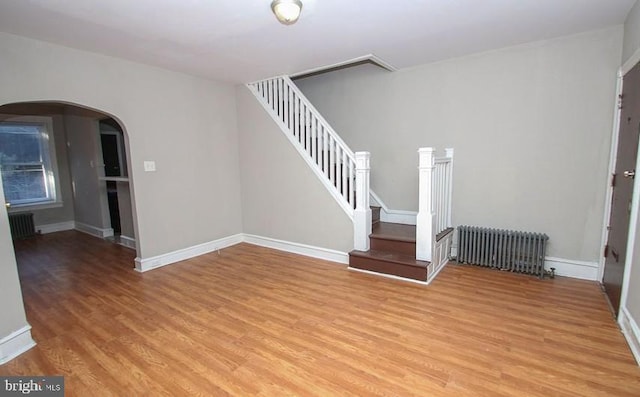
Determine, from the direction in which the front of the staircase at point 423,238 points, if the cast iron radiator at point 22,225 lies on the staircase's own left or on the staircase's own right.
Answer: on the staircase's own right

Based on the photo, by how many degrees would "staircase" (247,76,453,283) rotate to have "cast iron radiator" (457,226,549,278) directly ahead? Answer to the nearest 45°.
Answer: approximately 90° to its left

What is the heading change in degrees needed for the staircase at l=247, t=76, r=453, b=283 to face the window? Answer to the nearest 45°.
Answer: approximately 90° to its right

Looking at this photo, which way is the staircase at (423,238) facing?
toward the camera

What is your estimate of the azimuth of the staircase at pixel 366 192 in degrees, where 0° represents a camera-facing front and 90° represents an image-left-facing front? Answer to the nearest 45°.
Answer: approximately 0°

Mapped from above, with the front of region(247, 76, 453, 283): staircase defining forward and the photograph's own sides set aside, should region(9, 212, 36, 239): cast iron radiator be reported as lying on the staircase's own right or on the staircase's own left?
on the staircase's own right

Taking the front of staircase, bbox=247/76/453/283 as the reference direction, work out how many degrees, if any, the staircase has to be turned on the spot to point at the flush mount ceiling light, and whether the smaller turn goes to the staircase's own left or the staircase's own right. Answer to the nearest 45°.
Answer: approximately 45° to the staircase's own right

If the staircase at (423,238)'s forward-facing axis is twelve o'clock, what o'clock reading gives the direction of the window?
The window is roughly at 3 o'clock from the staircase.
